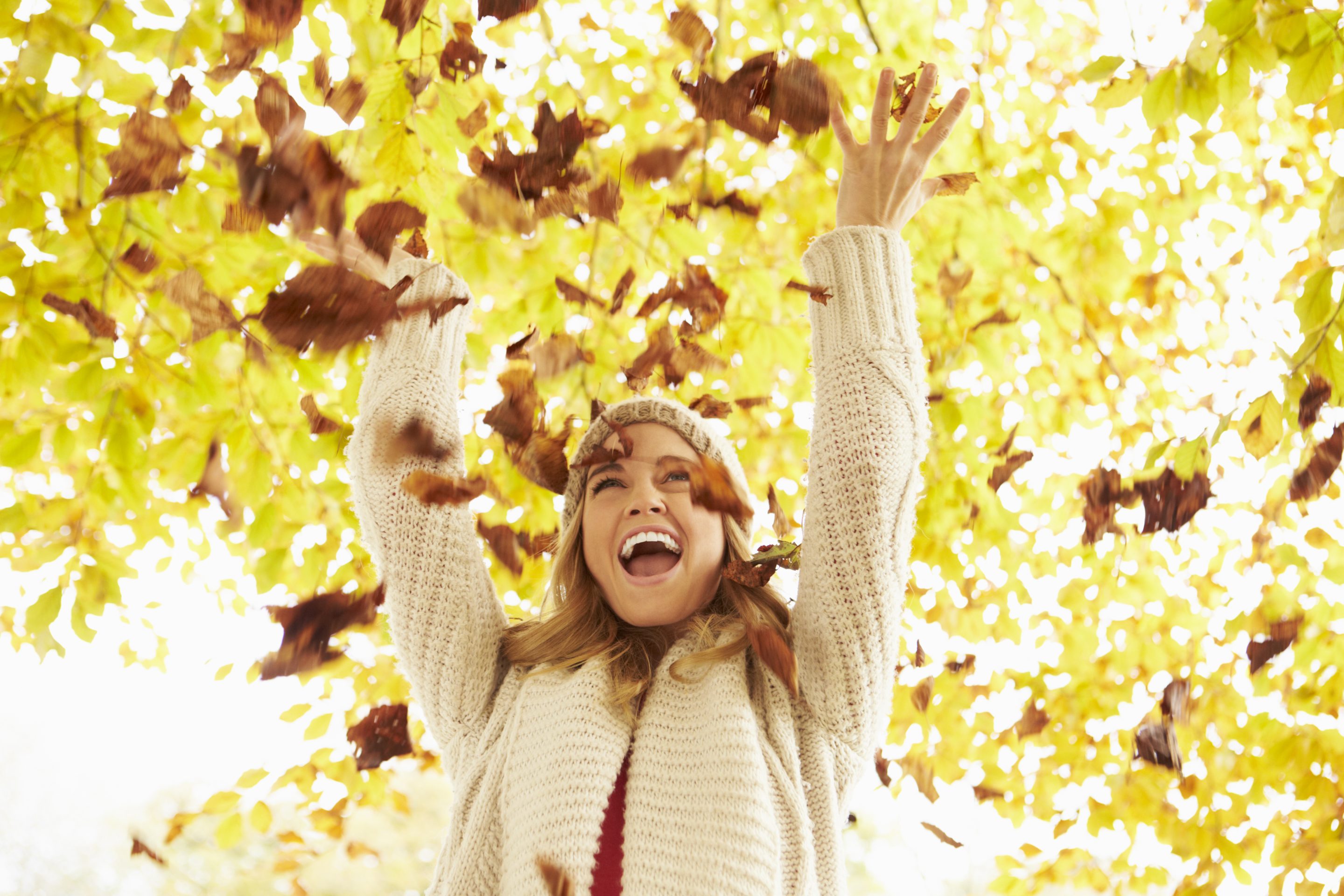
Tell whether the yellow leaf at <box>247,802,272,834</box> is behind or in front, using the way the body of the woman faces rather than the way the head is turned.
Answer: behind

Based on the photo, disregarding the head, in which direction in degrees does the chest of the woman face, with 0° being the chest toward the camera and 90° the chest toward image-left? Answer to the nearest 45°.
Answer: approximately 0°

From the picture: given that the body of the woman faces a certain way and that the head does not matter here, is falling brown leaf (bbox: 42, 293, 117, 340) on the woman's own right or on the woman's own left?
on the woman's own right

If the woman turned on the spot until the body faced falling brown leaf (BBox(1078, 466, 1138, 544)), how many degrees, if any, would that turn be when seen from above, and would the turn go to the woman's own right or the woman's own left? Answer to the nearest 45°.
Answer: approximately 135° to the woman's own left
